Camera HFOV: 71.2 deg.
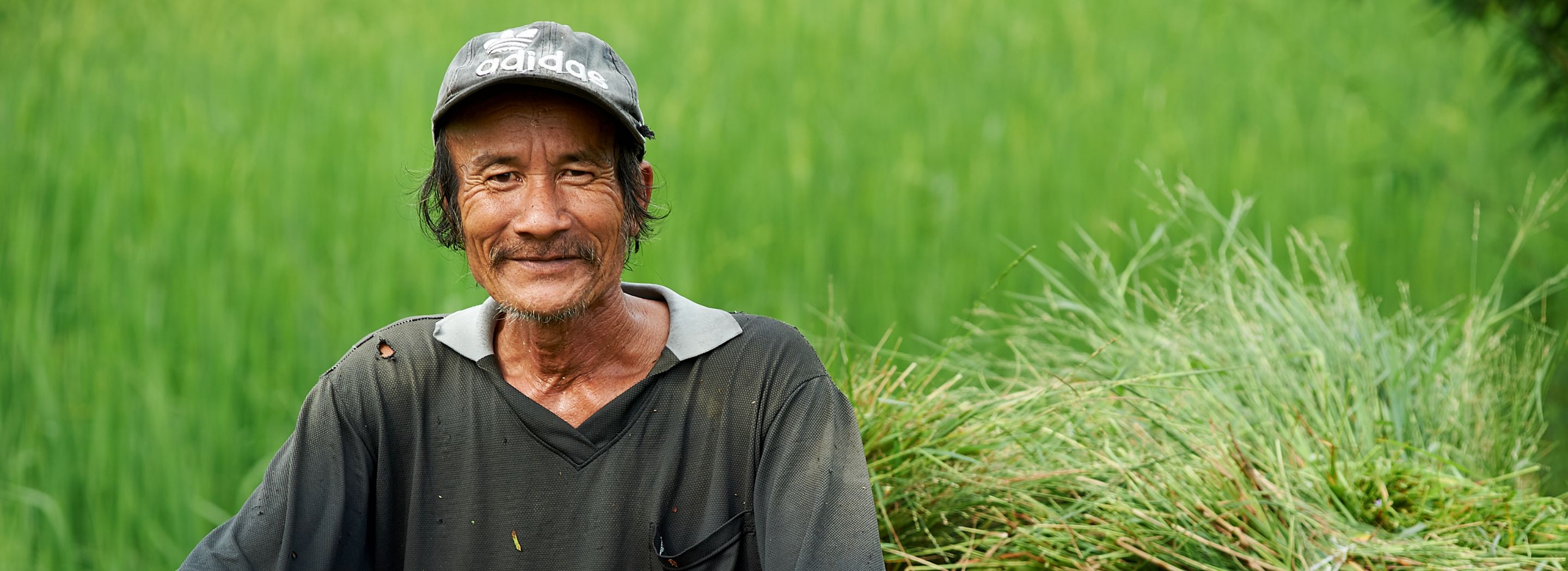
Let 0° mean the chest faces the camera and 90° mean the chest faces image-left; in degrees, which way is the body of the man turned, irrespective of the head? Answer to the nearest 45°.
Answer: approximately 0°

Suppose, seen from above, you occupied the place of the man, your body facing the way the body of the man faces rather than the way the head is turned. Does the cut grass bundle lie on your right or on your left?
on your left
